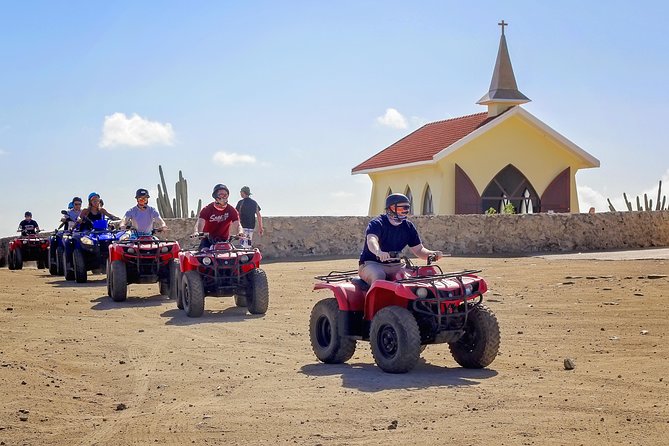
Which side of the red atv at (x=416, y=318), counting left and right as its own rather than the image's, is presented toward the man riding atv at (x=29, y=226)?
back

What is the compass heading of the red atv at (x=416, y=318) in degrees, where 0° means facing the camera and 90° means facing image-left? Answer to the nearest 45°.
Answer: approximately 315°

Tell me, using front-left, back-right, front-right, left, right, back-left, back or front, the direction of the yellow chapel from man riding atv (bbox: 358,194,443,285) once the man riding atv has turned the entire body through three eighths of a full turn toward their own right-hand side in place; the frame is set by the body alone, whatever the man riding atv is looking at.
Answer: right

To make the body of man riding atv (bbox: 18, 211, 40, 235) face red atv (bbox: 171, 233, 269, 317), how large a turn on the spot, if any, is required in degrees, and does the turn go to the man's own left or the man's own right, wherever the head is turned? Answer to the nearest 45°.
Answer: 0° — they already face it

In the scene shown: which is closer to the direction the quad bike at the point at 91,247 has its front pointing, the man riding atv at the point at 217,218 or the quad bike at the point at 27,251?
the man riding atv

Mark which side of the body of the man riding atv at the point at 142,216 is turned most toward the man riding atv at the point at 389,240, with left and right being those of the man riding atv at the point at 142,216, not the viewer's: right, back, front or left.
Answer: front

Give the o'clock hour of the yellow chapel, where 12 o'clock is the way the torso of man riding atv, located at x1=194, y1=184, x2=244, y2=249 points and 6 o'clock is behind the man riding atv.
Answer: The yellow chapel is roughly at 7 o'clock from the man riding atv.

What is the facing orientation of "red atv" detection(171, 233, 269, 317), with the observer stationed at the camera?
facing the viewer

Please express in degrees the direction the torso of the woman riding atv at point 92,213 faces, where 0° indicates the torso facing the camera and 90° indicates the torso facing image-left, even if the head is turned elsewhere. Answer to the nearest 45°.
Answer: approximately 315°

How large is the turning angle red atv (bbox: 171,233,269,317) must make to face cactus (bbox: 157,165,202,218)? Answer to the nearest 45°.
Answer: approximately 180°

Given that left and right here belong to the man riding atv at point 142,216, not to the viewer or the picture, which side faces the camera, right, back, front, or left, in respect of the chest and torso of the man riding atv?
front

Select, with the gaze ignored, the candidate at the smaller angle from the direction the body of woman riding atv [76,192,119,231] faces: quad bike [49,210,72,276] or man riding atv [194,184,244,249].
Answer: the man riding atv

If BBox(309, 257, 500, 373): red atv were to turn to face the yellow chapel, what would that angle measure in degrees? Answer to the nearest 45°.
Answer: approximately 135° to its left

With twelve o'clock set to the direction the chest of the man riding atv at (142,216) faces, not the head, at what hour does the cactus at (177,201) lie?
The cactus is roughly at 6 o'clock from the man riding atv.

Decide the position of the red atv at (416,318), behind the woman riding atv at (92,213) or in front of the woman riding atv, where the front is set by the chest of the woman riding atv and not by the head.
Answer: in front

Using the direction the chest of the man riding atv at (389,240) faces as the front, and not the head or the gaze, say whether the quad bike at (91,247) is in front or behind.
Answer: behind
